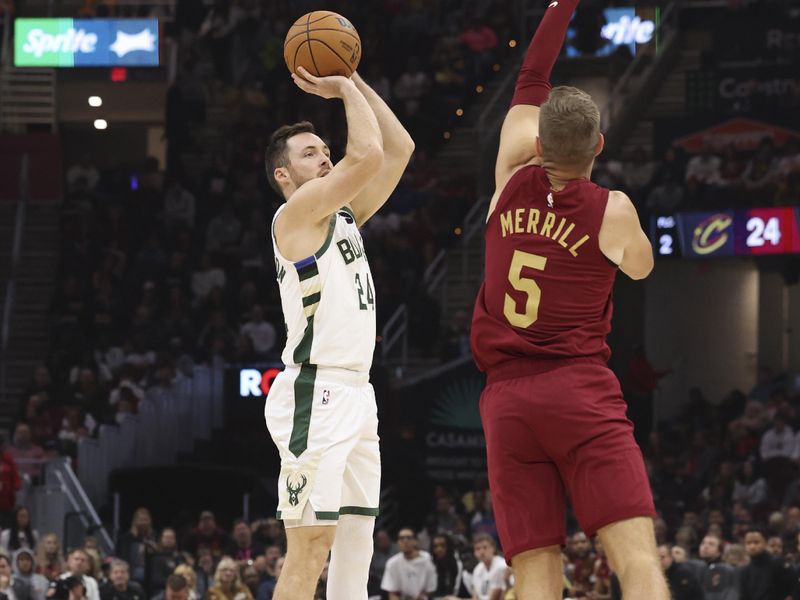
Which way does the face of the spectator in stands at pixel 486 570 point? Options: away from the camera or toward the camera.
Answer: toward the camera

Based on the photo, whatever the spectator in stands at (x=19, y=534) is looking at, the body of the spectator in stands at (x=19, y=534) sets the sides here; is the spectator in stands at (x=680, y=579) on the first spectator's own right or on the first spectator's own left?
on the first spectator's own left

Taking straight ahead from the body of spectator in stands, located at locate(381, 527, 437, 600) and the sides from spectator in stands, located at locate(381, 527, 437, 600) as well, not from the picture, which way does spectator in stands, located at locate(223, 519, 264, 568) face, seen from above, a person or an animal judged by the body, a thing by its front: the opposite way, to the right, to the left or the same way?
the same way

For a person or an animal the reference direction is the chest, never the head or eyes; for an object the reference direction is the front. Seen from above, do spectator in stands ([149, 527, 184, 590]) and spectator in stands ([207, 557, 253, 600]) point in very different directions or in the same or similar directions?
same or similar directions

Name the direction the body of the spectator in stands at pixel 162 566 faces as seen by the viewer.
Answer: toward the camera

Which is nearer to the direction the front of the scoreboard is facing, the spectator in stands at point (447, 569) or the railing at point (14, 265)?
the spectator in stands

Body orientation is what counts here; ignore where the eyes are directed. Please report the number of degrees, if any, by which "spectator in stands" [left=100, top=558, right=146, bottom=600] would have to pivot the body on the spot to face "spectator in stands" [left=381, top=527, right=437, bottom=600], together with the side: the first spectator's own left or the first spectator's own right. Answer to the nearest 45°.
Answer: approximately 90° to the first spectator's own left

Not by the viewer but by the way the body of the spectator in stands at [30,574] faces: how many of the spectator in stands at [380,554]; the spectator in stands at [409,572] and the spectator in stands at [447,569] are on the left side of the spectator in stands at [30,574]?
3

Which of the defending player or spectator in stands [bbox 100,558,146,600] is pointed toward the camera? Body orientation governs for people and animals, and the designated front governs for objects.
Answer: the spectator in stands

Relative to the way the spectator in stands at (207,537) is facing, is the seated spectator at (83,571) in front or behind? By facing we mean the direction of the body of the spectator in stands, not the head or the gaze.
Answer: in front

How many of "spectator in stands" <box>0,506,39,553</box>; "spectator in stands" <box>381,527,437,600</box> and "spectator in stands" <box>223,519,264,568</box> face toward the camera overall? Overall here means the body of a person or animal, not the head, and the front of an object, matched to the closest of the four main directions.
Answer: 3

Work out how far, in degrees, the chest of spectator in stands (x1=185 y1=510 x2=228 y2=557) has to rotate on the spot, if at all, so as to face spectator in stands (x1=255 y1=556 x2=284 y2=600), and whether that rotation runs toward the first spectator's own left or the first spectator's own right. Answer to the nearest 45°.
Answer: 0° — they already face them

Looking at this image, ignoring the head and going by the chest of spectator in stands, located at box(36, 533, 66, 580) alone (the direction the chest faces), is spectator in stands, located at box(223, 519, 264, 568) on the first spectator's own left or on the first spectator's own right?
on the first spectator's own left

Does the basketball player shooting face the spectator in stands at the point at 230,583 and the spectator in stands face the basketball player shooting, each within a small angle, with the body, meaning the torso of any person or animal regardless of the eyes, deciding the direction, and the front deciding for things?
no

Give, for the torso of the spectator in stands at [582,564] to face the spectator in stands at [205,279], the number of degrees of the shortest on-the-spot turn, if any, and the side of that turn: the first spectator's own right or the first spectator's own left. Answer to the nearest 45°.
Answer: approximately 135° to the first spectator's own right

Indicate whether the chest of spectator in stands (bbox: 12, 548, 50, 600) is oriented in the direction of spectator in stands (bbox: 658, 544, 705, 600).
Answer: no

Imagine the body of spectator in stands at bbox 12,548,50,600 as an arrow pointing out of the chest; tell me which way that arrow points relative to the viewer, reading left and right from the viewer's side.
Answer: facing the viewer

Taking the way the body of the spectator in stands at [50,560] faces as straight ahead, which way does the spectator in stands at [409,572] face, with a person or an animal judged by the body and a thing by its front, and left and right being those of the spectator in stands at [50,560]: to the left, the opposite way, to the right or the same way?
the same way
